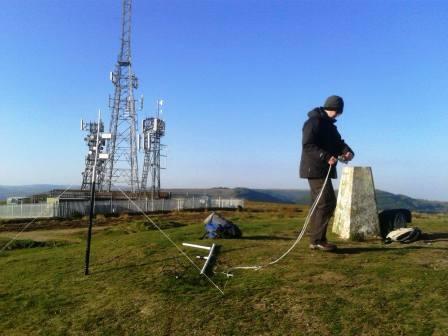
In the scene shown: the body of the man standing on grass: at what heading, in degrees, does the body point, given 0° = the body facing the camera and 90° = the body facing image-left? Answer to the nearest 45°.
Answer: approximately 270°

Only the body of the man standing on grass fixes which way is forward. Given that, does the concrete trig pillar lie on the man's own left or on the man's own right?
on the man's own left

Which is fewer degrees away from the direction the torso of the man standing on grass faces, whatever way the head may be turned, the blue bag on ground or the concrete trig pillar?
the concrete trig pillar

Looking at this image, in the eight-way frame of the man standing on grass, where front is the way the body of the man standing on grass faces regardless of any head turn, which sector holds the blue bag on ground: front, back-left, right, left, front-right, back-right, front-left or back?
back-left
